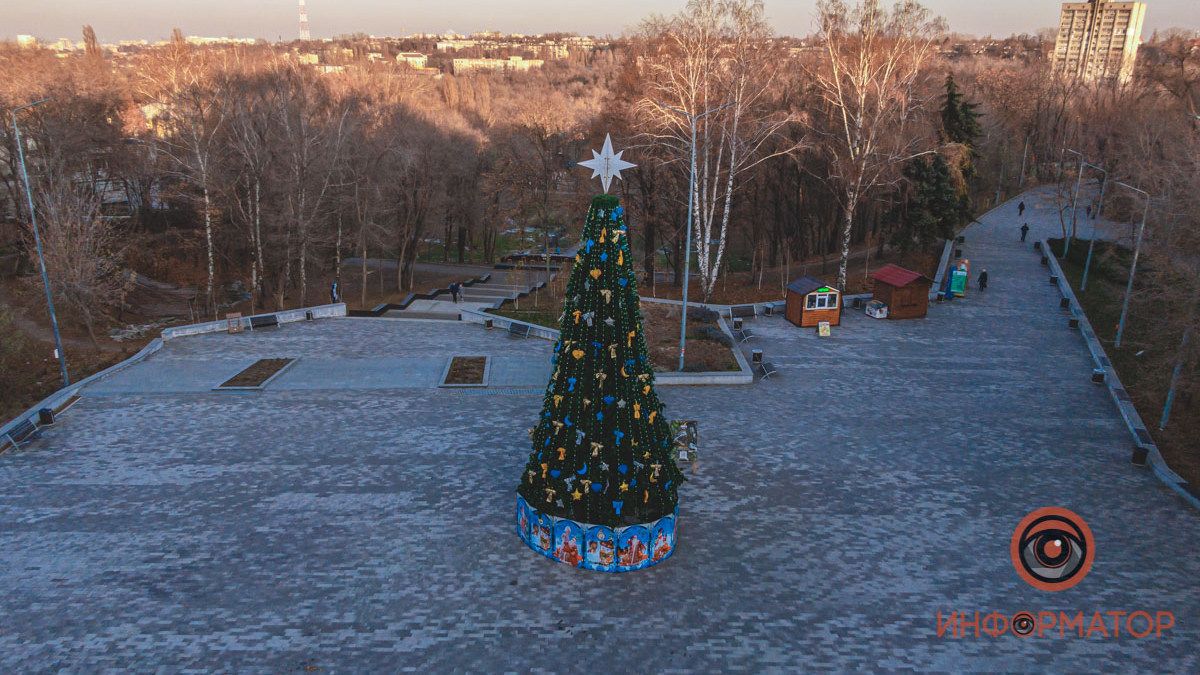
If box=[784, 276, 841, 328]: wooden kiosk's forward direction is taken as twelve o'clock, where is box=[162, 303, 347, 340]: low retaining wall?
The low retaining wall is roughly at 4 o'clock from the wooden kiosk.

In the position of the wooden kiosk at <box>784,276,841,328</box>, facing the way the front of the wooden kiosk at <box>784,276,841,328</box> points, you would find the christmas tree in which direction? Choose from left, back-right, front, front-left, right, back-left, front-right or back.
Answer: front-right

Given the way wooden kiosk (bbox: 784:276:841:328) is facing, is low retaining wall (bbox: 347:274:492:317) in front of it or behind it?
behind

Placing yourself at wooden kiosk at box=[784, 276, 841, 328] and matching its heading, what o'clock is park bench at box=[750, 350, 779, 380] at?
The park bench is roughly at 2 o'clock from the wooden kiosk.

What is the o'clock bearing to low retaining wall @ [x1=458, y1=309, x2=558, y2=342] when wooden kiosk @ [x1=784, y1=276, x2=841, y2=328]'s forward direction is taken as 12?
The low retaining wall is roughly at 4 o'clock from the wooden kiosk.

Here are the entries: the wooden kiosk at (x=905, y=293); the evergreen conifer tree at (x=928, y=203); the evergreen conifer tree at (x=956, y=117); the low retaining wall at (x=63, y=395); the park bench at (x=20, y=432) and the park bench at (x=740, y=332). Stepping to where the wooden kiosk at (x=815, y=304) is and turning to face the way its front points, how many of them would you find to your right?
3

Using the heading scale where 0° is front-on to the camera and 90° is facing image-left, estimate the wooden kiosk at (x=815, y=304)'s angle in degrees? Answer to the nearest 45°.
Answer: approximately 315°

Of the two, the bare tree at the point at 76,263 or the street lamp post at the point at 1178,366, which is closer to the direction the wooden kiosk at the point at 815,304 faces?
the street lamp post

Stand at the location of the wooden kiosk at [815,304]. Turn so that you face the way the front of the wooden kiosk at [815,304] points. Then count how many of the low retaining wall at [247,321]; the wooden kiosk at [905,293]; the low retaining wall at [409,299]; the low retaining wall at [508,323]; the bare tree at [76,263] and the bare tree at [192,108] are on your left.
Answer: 1

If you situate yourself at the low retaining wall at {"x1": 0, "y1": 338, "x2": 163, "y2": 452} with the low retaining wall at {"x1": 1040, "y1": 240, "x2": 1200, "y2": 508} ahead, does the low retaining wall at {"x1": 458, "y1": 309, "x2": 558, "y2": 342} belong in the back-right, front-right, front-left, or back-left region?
front-left

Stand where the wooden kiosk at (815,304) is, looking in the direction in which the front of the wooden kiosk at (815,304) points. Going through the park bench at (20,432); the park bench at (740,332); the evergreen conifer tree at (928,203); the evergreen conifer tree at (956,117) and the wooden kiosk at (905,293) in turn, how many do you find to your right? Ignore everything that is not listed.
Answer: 2

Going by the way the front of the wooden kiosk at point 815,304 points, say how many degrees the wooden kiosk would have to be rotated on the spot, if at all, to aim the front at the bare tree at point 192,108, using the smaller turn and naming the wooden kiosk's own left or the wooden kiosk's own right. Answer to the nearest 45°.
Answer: approximately 135° to the wooden kiosk's own right

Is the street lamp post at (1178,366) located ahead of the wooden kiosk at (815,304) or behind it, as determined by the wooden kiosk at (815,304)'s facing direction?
ahead

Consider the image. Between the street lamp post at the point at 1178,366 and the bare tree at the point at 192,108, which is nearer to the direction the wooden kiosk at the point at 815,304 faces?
the street lamp post

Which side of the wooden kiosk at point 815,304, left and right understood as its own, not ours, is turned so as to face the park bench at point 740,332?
right

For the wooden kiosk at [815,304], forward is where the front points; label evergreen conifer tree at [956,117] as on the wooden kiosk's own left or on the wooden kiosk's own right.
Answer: on the wooden kiosk's own left

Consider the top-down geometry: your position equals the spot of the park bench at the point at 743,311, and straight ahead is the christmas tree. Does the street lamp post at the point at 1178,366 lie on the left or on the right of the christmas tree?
left
